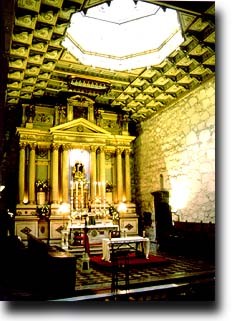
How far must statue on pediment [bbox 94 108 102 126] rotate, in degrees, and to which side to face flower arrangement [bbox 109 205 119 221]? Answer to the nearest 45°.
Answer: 0° — it already faces it

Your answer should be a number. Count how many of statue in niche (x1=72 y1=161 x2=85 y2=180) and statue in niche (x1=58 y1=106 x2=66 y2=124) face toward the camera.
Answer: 2

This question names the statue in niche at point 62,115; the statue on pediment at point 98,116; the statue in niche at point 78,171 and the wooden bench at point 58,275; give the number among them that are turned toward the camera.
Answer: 3
